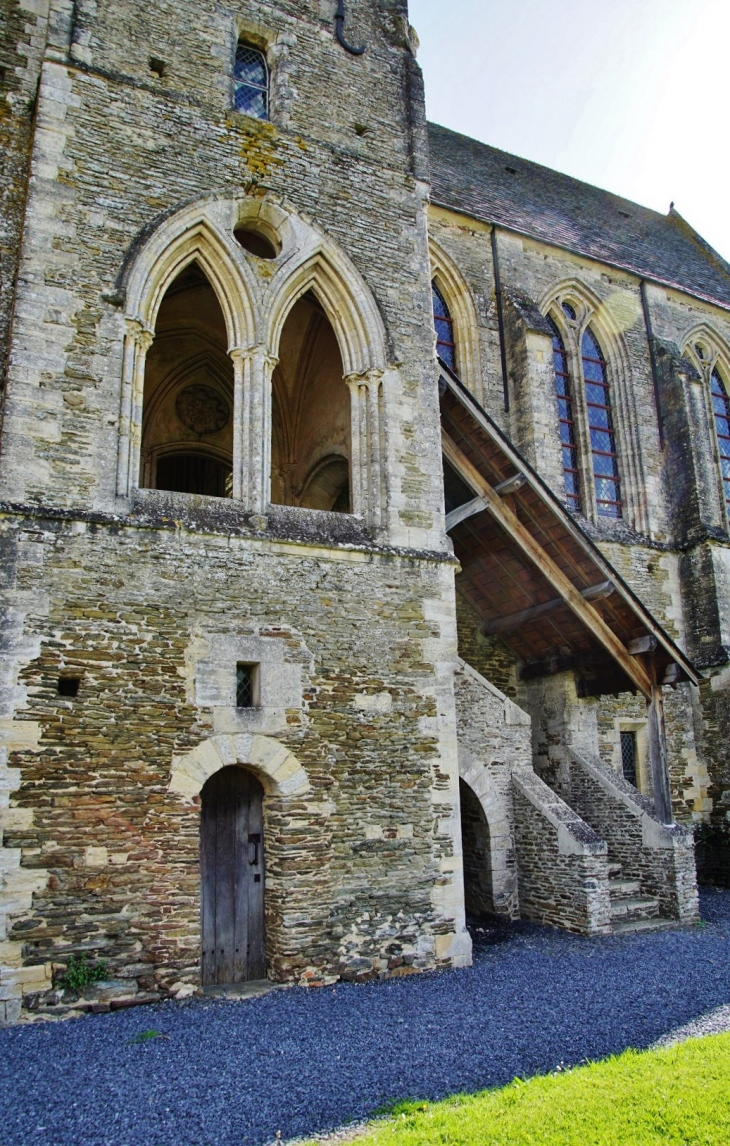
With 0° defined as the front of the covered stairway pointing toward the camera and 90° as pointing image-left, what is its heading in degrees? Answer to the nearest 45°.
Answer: approximately 315°
